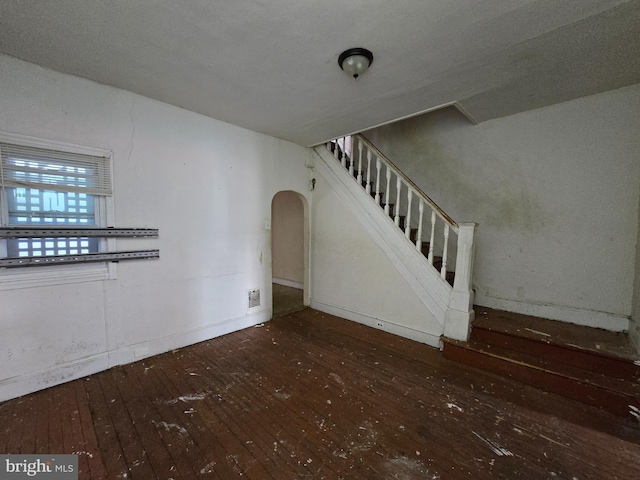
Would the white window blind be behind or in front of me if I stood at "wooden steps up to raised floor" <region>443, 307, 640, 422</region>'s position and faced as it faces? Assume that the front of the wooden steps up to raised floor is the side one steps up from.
in front

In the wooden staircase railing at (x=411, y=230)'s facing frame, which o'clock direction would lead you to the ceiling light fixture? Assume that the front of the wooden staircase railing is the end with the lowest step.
The ceiling light fixture is roughly at 2 o'clock from the wooden staircase railing.

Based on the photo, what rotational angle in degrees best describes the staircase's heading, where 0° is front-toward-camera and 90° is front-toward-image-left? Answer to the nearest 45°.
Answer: approximately 315°

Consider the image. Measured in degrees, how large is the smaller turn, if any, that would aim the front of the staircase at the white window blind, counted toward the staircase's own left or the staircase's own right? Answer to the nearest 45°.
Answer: approximately 90° to the staircase's own right

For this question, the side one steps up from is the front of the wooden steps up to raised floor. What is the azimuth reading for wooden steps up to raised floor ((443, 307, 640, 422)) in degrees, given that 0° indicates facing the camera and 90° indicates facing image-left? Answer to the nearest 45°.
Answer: approximately 45°

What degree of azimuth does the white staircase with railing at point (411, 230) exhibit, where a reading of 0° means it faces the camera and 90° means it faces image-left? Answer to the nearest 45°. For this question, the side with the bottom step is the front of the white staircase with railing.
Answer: approximately 315°

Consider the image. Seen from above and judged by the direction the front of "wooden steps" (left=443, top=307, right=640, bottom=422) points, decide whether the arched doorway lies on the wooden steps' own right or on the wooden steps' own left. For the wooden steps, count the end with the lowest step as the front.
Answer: on the wooden steps' own right

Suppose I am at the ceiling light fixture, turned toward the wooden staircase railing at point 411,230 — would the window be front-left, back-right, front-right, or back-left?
back-left

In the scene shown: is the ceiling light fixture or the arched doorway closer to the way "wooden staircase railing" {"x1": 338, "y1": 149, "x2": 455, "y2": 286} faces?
the ceiling light fixture
